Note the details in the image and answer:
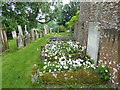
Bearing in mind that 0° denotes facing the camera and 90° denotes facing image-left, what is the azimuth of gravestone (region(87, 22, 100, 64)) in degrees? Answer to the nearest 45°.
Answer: approximately 45°

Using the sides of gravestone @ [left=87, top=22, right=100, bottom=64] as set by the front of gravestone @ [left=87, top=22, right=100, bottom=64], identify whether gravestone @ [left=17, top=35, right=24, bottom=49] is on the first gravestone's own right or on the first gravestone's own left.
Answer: on the first gravestone's own right
